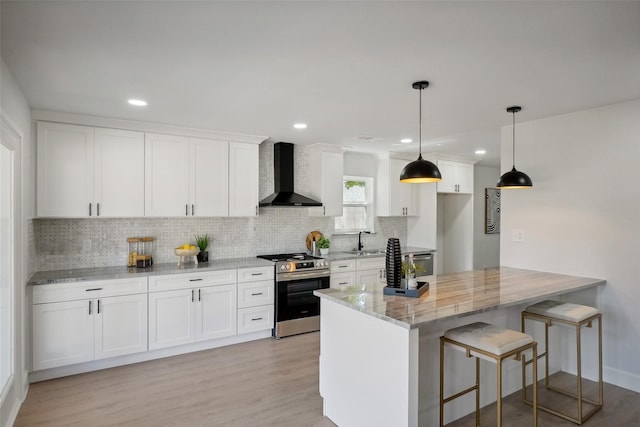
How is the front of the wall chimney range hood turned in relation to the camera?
facing the viewer and to the right of the viewer

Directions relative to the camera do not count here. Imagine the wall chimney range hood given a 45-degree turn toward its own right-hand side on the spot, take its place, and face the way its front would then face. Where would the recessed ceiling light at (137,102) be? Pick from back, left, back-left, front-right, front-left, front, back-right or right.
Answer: front-right

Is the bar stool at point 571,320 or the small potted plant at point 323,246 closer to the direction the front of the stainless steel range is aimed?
the bar stool

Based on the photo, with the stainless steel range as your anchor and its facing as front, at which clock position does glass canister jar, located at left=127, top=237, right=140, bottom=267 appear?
The glass canister jar is roughly at 4 o'clock from the stainless steel range.

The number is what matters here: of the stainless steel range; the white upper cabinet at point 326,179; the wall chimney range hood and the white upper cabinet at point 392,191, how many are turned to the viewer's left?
0

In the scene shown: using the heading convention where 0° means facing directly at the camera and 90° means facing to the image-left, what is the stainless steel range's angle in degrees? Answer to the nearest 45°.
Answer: approximately 315°

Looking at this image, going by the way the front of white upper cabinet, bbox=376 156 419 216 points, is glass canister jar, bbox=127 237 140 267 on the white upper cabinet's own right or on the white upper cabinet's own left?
on the white upper cabinet's own right

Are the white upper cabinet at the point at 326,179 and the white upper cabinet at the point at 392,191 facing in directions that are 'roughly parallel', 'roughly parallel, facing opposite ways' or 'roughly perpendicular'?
roughly parallel

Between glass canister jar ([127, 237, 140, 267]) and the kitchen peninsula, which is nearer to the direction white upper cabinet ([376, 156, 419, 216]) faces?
the kitchen peninsula

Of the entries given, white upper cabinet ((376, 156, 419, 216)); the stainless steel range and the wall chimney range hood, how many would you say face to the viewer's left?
0

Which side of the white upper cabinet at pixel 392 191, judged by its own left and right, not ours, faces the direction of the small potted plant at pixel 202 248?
right

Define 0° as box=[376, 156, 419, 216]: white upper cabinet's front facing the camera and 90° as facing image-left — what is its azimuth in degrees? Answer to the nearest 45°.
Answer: approximately 315°

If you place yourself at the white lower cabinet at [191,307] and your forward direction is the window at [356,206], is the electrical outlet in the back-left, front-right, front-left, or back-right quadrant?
front-right

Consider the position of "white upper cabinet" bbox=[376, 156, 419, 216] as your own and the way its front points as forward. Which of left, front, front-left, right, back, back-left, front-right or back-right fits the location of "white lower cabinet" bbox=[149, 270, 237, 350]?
right

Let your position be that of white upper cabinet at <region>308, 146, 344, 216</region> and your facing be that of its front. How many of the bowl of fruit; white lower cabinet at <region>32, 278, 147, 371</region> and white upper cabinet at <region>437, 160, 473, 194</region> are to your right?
2

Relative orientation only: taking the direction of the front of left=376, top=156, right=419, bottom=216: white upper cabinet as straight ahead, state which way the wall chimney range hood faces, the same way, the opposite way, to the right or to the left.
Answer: the same way

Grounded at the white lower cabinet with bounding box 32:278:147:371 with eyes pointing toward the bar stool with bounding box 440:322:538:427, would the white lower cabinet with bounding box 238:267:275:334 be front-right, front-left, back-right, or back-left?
front-left

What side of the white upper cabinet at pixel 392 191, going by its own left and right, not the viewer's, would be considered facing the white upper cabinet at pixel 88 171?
right
